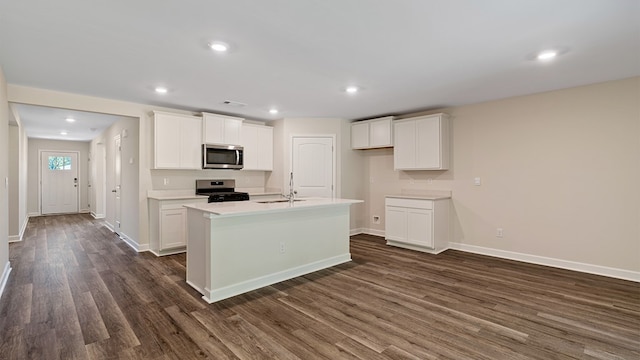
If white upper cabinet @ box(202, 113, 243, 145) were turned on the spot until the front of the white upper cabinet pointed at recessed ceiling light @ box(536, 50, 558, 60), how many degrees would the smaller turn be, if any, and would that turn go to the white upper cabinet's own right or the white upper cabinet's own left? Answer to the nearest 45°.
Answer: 0° — it already faces it

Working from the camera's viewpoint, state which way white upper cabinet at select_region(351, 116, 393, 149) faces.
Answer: facing the viewer and to the left of the viewer

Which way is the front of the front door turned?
toward the camera

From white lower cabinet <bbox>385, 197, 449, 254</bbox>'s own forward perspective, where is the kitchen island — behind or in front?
in front

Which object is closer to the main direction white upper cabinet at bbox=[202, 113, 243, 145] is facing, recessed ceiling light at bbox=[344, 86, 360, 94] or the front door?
the recessed ceiling light

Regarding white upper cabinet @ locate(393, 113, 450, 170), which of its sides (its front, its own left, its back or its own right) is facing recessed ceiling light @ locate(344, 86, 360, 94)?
front

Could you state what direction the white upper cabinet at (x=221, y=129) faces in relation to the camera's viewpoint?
facing the viewer and to the right of the viewer

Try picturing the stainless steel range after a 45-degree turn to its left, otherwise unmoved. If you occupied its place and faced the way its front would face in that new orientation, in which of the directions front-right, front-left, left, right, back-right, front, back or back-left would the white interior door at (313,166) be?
front

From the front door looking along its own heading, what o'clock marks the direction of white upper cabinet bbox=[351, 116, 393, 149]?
The white upper cabinet is roughly at 11 o'clock from the front door.
